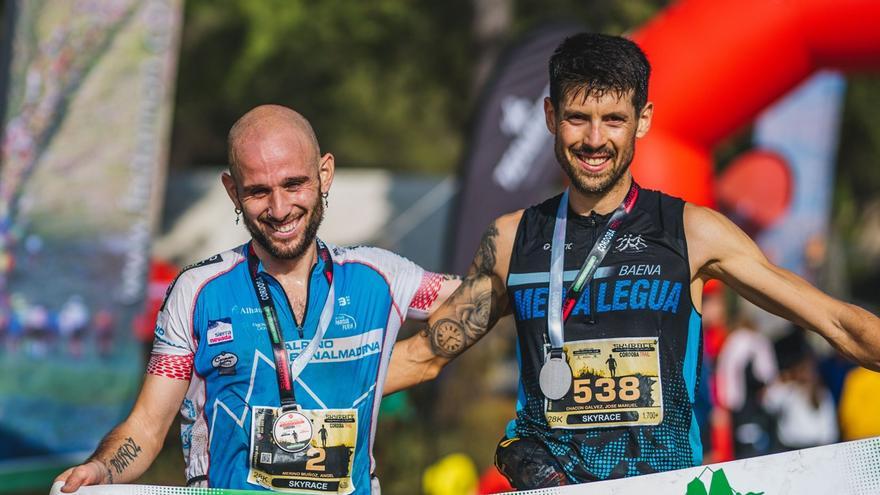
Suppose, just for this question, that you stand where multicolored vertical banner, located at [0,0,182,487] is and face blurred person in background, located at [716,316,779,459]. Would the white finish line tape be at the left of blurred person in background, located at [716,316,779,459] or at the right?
right

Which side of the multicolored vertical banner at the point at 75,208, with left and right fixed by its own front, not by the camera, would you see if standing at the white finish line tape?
front

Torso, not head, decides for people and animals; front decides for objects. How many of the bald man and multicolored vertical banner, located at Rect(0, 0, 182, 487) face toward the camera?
2

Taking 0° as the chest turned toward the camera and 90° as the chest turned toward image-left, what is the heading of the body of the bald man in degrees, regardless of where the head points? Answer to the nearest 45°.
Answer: approximately 0°

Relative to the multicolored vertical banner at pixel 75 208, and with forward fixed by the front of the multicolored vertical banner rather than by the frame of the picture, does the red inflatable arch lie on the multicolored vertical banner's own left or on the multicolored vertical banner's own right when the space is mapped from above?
on the multicolored vertical banner's own left

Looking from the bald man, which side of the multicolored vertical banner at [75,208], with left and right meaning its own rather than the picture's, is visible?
front
